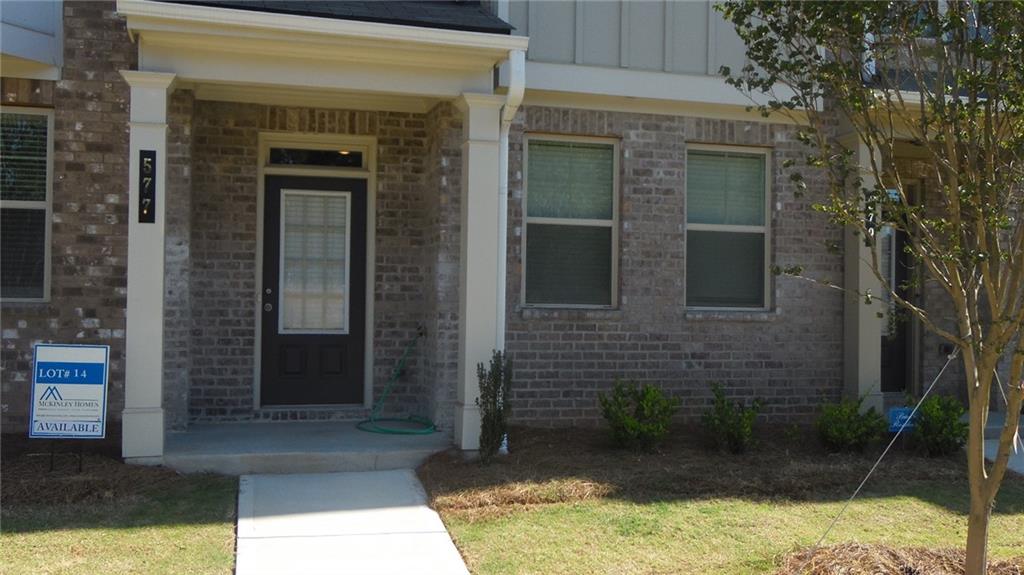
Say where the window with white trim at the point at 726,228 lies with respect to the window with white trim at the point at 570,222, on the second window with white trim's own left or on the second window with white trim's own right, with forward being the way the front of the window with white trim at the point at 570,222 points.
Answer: on the second window with white trim's own left

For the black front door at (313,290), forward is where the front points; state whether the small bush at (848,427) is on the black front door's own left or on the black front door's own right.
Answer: on the black front door's own left

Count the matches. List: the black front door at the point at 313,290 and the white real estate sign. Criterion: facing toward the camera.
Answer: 2

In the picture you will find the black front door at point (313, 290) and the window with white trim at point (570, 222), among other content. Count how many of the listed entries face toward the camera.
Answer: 2

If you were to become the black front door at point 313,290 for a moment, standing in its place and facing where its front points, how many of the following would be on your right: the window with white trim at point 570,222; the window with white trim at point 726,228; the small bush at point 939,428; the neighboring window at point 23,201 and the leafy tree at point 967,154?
1

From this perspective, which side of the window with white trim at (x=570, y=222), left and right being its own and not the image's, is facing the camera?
front

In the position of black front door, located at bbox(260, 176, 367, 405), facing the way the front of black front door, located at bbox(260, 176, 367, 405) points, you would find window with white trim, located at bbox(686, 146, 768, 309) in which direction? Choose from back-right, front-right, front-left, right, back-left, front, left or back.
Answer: left

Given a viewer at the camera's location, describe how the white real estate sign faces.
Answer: facing the viewer

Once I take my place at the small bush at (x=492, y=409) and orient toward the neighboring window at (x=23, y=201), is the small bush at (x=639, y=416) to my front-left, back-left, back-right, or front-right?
back-right

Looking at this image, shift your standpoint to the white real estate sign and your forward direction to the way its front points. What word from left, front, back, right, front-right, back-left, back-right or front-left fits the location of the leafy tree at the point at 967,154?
front-left

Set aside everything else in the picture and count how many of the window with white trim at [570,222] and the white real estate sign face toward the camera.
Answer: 2

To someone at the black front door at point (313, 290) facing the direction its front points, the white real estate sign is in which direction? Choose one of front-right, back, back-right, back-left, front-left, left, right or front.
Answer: front-right

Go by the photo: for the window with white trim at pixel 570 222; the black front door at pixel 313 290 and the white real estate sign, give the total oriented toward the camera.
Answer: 3

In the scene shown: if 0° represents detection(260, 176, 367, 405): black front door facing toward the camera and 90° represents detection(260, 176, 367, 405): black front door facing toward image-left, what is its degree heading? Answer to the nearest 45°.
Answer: approximately 0°

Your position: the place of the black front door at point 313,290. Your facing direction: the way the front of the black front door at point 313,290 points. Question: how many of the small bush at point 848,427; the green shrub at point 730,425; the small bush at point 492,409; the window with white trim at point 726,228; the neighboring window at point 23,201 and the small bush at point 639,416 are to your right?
1

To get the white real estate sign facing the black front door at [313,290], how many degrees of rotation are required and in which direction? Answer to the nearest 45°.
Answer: approximately 135° to its left

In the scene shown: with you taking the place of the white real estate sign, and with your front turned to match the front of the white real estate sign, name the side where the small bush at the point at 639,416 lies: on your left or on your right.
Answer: on your left
